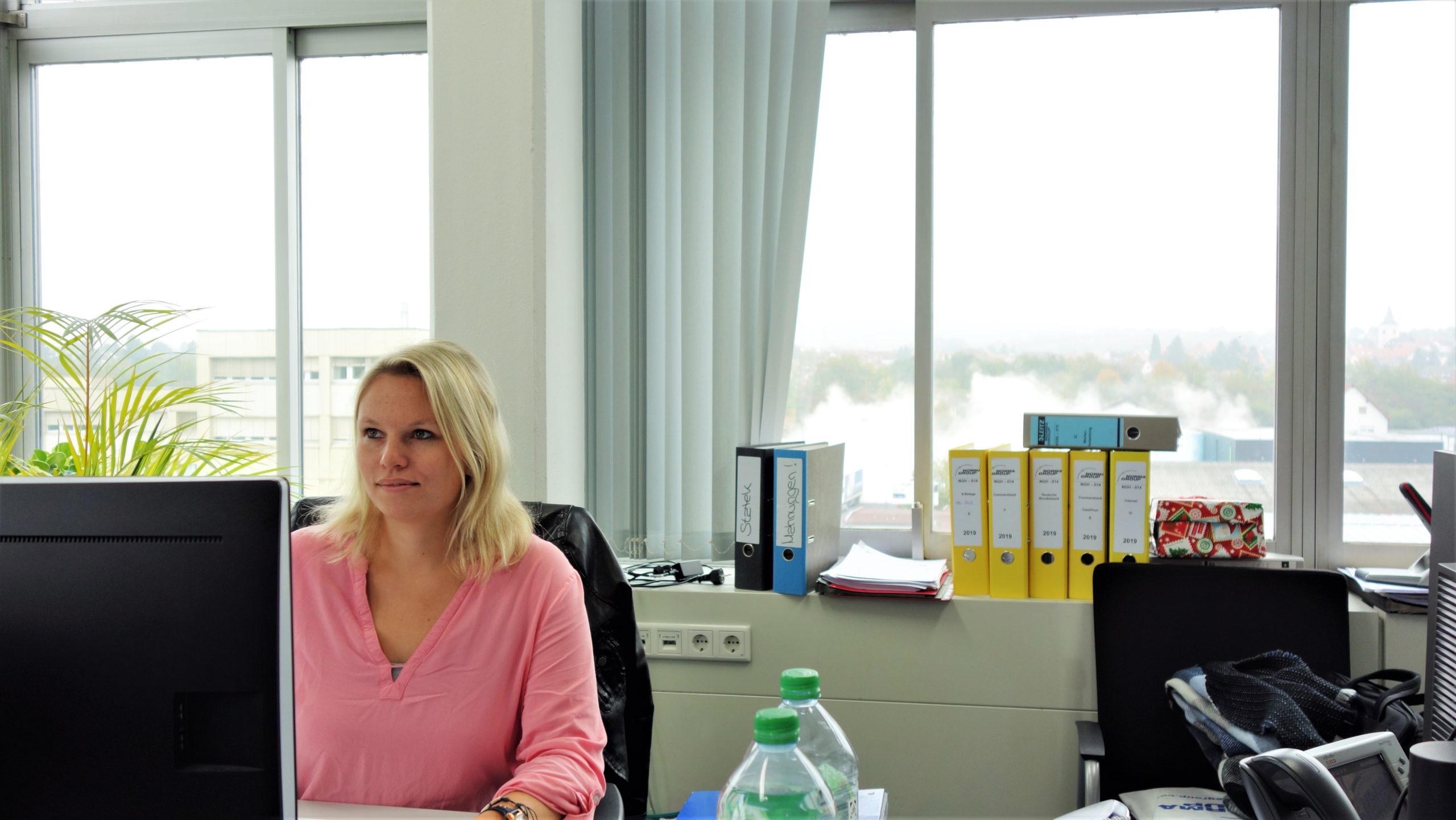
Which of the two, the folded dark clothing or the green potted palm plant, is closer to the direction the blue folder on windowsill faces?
the folded dark clothing

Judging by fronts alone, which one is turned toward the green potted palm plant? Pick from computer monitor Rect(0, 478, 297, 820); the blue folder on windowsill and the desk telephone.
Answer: the computer monitor

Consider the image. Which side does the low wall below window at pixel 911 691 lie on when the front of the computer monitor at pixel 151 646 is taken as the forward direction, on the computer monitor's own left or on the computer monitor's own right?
on the computer monitor's own right

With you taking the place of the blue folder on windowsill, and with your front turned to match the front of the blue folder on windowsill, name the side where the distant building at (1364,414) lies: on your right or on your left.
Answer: on your left

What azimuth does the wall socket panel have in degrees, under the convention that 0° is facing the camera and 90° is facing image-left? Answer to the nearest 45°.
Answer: approximately 0°

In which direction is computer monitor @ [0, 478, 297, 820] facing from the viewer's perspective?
away from the camera

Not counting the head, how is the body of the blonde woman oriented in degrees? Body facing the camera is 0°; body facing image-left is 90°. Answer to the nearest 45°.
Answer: approximately 45°
